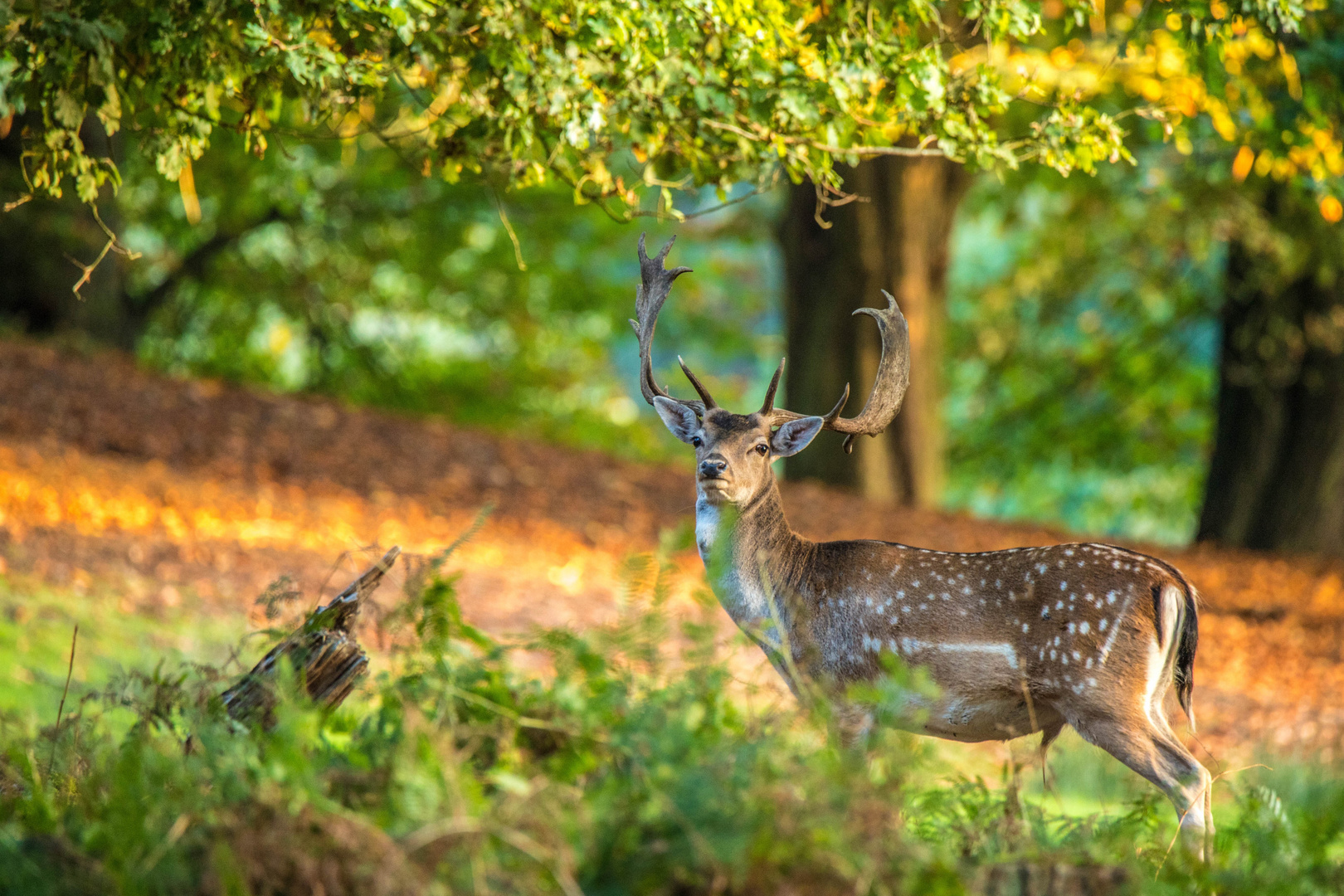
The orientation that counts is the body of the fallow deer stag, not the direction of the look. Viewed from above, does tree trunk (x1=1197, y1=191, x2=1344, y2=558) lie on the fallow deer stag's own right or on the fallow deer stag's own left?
on the fallow deer stag's own right

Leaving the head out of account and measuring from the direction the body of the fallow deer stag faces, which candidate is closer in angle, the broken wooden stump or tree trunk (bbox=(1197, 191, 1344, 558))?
the broken wooden stump

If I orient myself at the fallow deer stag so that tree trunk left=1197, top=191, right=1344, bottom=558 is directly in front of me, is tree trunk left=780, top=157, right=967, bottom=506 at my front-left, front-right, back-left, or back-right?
front-left

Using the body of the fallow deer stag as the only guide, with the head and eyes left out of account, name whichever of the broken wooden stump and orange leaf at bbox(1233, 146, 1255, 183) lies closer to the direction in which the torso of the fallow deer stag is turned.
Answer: the broken wooden stump

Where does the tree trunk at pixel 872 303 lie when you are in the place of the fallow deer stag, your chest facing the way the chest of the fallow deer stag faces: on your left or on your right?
on your right

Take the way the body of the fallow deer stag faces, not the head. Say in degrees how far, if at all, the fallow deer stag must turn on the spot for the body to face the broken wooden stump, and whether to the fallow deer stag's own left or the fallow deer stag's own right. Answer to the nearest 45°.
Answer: approximately 45° to the fallow deer stag's own left

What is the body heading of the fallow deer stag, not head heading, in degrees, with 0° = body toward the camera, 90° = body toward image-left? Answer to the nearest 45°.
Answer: approximately 90°

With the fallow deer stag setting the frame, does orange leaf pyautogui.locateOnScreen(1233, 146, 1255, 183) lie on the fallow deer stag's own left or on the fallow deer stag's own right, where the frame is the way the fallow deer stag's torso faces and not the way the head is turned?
on the fallow deer stag's own right
